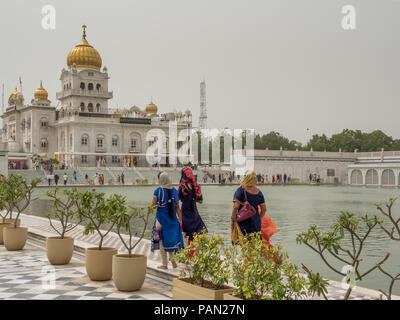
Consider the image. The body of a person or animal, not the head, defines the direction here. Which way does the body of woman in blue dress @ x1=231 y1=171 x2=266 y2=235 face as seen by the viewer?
away from the camera

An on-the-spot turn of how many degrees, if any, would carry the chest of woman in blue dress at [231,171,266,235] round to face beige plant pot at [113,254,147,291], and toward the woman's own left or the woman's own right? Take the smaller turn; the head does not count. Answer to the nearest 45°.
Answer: approximately 135° to the woman's own left

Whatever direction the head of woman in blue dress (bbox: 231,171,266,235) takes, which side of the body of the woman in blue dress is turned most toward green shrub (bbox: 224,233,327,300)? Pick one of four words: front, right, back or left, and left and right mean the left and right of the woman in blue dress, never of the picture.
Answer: back

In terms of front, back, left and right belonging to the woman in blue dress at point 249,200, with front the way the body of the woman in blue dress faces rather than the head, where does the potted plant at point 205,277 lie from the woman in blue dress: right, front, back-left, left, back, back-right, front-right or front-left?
back

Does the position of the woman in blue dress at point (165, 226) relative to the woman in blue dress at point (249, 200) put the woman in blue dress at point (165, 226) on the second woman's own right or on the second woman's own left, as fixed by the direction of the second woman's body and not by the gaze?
on the second woman's own left

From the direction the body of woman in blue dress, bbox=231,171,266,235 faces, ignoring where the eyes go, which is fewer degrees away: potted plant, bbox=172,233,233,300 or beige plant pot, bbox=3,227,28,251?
the beige plant pot

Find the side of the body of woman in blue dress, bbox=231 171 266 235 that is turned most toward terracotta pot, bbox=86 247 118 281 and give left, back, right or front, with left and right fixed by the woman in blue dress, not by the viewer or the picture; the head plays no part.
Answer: left

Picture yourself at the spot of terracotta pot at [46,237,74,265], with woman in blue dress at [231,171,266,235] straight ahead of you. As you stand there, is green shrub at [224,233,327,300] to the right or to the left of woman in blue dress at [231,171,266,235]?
right

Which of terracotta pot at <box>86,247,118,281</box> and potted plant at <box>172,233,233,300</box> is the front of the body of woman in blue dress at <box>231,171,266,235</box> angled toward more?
the terracotta pot
